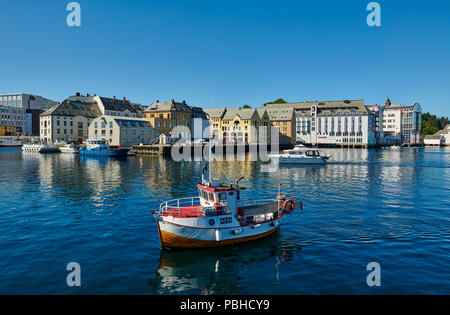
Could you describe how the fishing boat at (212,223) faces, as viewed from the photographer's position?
facing the viewer and to the left of the viewer
